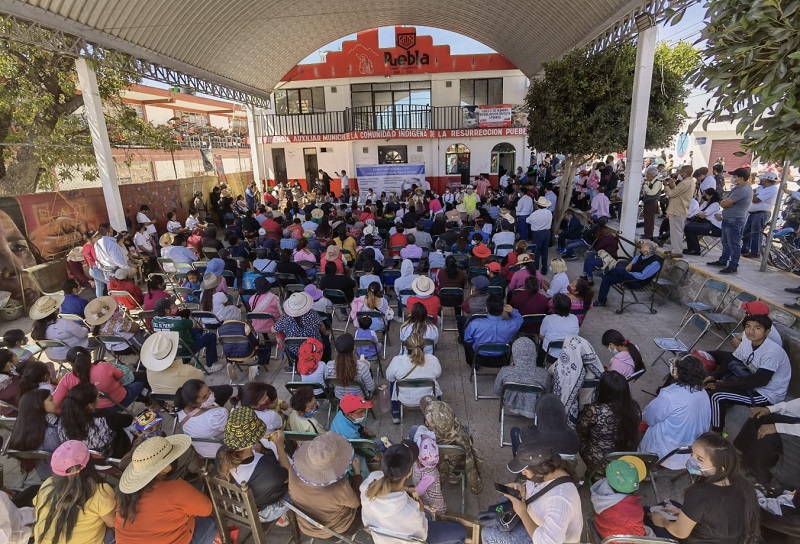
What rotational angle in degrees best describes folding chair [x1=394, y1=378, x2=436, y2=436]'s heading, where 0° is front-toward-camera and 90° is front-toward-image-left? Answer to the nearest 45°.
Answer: approximately 180°

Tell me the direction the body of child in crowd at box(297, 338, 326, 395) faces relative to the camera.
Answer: away from the camera

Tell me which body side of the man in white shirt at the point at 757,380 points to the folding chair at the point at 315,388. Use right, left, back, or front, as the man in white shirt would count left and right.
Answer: front

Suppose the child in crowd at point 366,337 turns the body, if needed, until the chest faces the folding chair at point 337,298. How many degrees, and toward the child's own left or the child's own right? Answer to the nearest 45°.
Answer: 0° — they already face it

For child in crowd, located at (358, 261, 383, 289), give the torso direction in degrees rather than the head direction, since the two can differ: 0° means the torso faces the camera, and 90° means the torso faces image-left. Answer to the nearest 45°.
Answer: approximately 180°

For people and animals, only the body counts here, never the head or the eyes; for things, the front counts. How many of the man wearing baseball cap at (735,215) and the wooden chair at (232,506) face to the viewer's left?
1

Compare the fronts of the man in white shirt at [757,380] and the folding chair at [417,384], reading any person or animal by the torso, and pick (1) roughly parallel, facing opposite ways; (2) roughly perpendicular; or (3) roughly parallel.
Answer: roughly perpendicular

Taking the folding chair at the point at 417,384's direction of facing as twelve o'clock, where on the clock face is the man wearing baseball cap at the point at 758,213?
The man wearing baseball cap is roughly at 2 o'clock from the folding chair.

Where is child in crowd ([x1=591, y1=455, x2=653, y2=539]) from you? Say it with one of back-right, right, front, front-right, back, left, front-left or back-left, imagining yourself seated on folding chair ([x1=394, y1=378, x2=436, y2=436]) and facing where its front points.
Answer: back-right

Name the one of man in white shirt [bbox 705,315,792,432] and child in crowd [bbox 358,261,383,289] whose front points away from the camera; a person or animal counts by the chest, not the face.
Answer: the child in crowd

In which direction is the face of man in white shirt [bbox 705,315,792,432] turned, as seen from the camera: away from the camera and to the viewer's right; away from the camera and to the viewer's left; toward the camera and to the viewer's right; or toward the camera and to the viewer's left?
toward the camera and to the viewer's left

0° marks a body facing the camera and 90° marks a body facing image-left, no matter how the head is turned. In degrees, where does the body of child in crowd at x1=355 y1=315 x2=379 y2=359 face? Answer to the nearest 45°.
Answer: approximately 180°

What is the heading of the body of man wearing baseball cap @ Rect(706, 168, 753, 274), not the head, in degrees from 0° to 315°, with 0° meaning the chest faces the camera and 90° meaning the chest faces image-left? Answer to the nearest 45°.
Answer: approximately 90°

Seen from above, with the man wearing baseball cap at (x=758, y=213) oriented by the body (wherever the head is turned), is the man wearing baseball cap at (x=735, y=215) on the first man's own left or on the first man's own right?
on the first man's own left
